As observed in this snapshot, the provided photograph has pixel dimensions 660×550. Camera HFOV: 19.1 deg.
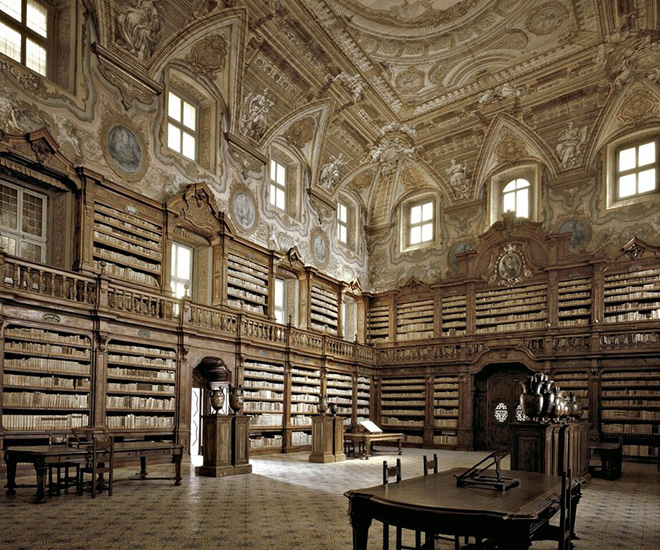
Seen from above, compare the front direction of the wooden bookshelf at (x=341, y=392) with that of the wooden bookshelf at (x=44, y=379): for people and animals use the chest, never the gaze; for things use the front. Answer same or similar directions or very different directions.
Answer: same or similar directions

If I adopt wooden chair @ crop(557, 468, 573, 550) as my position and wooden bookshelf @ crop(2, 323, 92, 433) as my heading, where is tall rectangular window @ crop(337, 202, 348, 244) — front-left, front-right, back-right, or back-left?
front-right

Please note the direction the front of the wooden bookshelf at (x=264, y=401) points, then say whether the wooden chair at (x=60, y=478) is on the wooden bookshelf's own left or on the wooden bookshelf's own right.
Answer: on the wooden bookshelf's own right

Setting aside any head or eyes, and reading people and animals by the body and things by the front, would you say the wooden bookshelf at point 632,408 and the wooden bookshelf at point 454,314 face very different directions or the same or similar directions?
same or similar directions

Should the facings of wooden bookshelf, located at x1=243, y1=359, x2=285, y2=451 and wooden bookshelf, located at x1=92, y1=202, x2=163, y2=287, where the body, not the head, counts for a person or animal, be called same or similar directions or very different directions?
same or similar directions

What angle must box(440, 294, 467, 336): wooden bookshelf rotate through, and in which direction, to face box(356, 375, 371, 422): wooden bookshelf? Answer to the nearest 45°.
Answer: approximately 90° to its right

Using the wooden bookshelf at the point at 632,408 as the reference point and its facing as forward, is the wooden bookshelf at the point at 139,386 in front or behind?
in front

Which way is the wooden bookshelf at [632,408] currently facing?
toward the camera

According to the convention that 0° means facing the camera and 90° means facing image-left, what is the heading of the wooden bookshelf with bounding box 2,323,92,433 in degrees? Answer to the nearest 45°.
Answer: approximately 315°

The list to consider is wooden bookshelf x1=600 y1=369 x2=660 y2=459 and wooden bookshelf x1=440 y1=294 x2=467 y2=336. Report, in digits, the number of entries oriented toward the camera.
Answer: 2

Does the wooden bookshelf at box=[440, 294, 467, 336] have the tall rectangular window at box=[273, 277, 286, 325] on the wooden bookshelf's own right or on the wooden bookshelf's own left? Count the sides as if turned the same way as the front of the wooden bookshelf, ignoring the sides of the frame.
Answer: on the wooden bookshelf's own right
